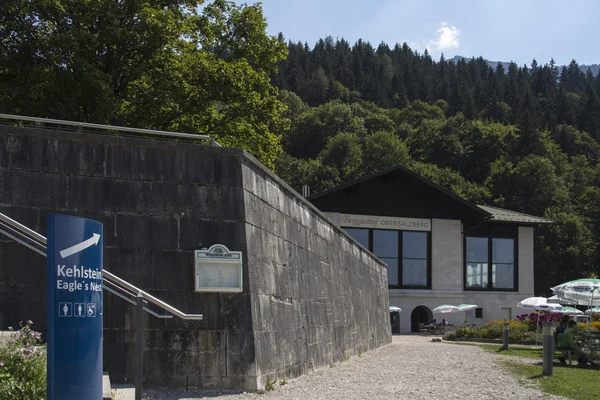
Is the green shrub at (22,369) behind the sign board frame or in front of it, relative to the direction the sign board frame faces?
in front

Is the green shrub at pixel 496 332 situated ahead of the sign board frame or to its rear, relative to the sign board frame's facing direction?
to the rear

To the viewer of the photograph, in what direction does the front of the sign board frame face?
facing the viewer

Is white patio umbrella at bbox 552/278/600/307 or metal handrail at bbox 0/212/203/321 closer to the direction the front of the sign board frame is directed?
the metal handrail

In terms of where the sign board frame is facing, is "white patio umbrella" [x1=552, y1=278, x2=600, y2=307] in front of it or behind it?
behind

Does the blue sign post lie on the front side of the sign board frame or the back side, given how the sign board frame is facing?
on the front side
